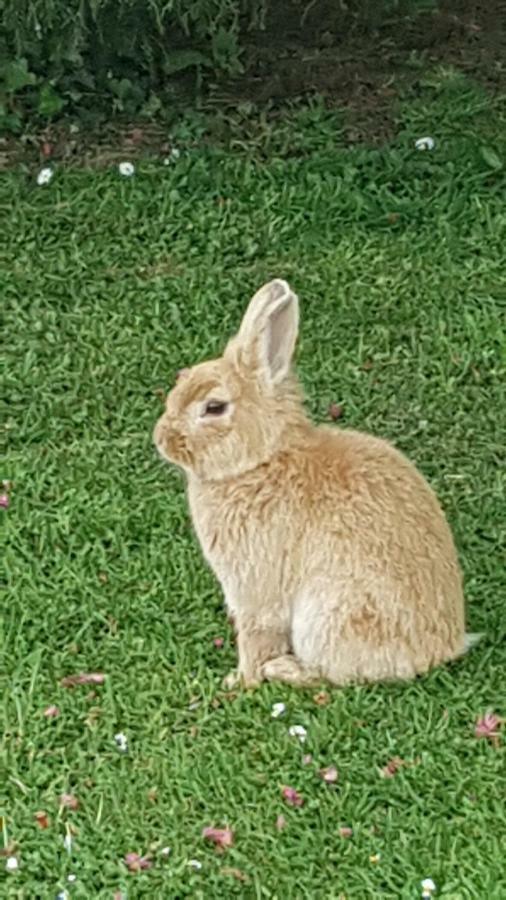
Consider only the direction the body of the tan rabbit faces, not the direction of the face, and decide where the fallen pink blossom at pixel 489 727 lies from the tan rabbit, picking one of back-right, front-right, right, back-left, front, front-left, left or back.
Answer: back-left

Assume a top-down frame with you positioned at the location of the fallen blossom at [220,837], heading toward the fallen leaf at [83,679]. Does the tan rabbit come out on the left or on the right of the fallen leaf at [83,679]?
right

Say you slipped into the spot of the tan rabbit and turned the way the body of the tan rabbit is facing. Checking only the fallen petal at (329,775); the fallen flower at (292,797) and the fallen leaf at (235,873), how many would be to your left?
3

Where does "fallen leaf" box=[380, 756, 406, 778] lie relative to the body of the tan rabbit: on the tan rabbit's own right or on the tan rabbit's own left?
on the tan rabbit's own left

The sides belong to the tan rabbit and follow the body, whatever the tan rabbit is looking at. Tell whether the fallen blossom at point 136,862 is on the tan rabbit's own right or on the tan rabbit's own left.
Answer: on the tan rabbit's own left

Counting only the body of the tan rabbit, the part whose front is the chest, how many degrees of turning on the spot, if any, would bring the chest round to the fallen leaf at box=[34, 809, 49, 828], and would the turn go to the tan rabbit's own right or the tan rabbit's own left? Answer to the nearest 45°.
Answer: approximately 45° to the tan rabbit's own left

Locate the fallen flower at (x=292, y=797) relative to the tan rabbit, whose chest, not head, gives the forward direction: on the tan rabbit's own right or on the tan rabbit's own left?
on the tan rabbit's own left

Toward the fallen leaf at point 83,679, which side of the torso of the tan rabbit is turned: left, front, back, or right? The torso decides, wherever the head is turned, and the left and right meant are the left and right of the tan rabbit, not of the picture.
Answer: front

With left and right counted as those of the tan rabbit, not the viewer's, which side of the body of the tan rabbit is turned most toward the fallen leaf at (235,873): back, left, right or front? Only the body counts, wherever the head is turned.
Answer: left

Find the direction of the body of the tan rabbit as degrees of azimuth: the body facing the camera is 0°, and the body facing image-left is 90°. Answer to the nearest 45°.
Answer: approximately 90°

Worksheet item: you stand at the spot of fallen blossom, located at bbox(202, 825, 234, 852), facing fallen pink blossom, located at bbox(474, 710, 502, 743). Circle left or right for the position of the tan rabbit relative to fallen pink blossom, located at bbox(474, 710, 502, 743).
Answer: left

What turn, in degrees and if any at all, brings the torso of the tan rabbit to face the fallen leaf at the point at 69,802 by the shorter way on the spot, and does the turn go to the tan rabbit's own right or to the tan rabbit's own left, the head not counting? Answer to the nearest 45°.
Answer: approximately 45° to the tan rabbit's own left
